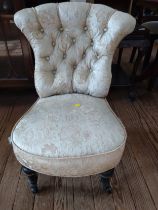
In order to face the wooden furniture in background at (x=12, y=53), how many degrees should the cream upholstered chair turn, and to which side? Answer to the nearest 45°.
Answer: approximately 135° to its right

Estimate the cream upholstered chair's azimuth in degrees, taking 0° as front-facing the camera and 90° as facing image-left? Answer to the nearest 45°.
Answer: approximately 0°
